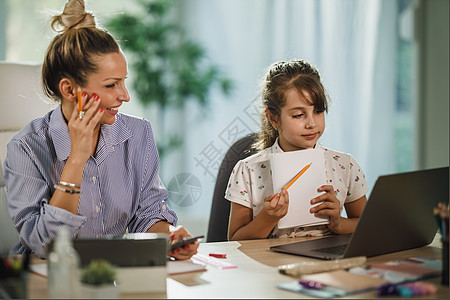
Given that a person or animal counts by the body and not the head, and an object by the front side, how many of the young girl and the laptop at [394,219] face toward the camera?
1

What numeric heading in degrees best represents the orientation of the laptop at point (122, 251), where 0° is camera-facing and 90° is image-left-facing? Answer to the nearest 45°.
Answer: approximately 180°

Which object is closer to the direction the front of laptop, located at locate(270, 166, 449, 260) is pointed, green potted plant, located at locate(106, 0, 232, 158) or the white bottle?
the green potted plant

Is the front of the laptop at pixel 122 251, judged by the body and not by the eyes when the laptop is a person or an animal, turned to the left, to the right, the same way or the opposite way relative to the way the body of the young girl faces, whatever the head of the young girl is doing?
the opposite way

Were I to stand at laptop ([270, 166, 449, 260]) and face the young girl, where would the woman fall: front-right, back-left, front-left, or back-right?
front-left

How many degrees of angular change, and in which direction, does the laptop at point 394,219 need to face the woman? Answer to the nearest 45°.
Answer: approximately 45° to its left

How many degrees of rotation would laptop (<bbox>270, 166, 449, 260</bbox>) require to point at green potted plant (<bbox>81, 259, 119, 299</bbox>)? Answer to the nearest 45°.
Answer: approximately 90° to its left

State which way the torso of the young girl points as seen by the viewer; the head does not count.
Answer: toward the camera

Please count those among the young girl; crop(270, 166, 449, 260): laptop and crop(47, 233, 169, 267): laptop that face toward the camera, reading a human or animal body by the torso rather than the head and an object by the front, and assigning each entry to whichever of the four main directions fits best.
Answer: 1

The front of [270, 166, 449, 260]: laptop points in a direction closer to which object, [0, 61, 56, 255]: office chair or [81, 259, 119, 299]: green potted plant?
the office chair

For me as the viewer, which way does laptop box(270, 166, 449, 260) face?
facing away from the viewer and to the left of the viewer

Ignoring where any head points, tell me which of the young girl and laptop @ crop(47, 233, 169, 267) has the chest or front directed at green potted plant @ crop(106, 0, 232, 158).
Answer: the laptop

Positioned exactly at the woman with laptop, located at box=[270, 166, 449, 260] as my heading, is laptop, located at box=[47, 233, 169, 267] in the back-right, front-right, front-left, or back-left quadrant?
front-right

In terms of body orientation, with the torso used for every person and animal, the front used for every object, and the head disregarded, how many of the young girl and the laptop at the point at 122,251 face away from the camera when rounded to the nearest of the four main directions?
1

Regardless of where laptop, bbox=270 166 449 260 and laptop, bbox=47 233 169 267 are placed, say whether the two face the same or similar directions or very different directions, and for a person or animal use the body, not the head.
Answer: same or similar directions

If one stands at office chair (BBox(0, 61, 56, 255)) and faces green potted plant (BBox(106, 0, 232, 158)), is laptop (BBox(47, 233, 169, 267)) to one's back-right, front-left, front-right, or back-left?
back-right

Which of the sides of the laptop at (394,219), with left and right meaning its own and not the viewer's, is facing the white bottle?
left
